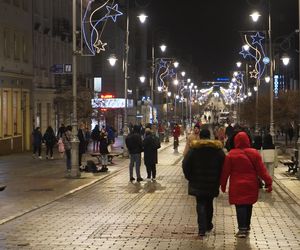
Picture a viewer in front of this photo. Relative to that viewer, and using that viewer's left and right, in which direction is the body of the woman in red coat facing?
facing away from the viewer

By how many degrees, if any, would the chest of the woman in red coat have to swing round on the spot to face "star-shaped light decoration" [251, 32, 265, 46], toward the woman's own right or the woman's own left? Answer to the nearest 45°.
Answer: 0° — they already face it

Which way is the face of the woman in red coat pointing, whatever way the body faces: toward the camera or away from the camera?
away from the camera

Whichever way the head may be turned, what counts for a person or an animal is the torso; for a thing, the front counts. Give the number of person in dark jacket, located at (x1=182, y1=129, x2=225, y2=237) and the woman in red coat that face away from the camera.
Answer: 2

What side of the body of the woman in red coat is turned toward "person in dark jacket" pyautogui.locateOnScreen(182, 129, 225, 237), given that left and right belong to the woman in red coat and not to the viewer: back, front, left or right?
left

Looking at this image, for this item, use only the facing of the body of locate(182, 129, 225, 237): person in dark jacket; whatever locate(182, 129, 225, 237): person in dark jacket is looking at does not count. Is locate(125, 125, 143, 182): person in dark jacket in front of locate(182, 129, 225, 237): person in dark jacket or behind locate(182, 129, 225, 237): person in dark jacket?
in front

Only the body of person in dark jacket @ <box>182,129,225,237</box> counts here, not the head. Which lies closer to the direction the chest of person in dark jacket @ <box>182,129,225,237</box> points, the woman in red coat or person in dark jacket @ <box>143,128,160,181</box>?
the person in dark jacket

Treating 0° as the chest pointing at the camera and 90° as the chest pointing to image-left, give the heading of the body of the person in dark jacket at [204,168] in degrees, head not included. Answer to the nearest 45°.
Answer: approximately 180°

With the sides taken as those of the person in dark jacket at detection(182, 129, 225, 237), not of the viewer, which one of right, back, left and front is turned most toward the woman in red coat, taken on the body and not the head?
right

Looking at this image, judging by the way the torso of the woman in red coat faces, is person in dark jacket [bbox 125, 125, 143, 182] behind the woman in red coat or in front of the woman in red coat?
in front
